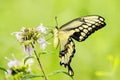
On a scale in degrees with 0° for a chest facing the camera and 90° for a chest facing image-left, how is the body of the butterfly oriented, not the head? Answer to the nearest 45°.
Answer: approximately 90°

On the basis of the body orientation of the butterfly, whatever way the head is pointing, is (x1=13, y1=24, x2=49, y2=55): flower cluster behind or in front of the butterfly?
in front
